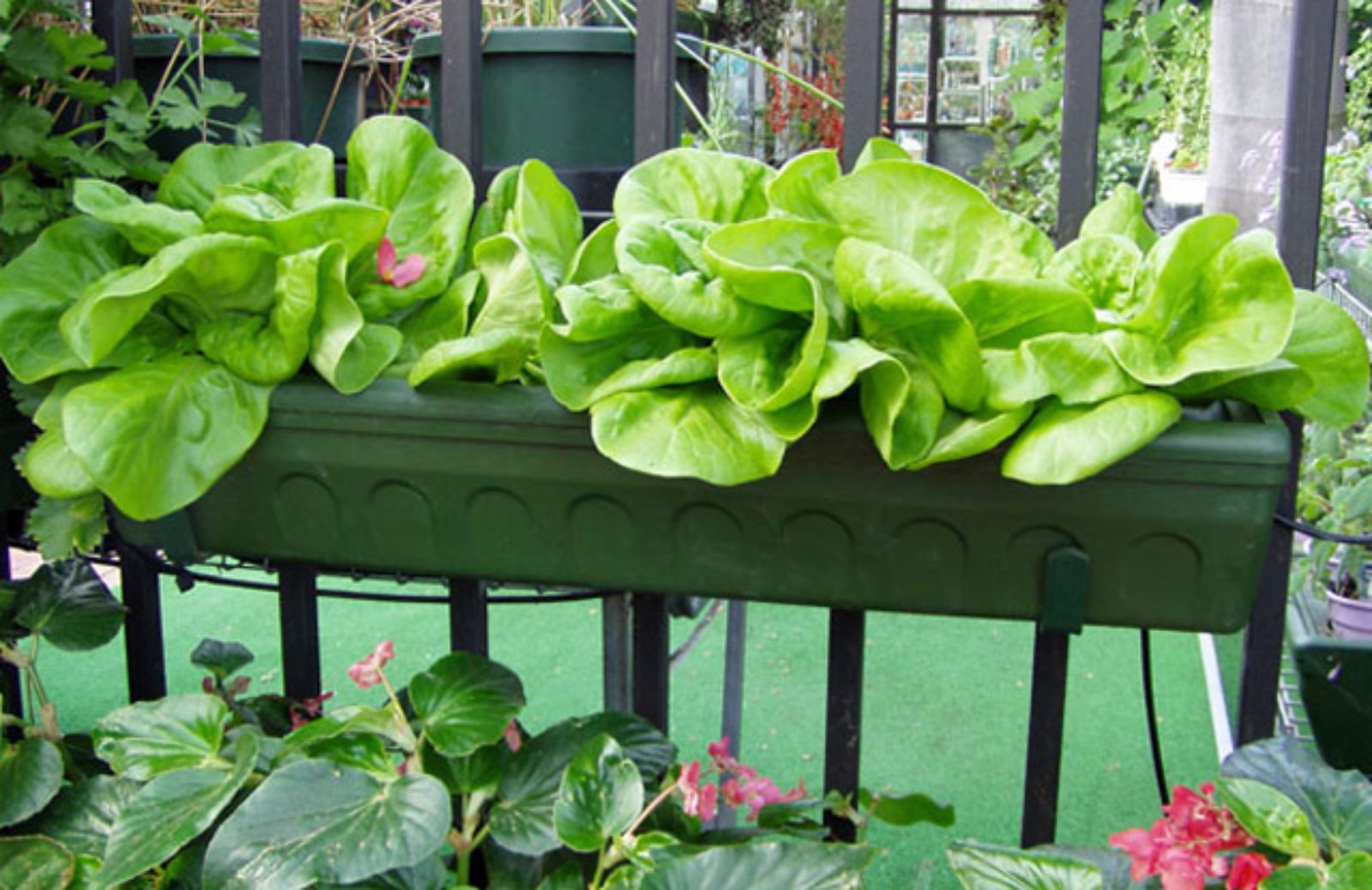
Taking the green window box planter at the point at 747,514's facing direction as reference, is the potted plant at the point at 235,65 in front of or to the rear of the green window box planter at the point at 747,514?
to the rear

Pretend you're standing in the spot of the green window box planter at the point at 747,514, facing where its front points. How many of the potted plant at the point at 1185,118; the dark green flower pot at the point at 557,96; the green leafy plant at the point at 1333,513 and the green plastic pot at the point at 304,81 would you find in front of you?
0

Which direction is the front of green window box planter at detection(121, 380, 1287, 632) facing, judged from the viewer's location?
facing the viewer

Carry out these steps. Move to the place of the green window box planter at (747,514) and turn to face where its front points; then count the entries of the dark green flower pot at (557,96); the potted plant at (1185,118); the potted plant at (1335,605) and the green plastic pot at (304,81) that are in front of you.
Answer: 0

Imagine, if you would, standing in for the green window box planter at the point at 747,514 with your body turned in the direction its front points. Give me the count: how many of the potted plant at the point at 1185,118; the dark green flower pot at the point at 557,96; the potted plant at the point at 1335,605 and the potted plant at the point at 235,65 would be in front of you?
0

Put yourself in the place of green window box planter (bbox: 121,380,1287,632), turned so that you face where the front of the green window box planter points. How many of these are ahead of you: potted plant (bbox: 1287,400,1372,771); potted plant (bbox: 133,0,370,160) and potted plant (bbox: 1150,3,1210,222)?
0

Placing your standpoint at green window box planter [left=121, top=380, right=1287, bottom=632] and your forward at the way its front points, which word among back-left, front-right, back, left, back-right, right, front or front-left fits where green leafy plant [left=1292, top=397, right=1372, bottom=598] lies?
back-left

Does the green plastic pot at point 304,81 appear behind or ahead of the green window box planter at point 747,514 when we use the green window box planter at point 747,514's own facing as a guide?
behind

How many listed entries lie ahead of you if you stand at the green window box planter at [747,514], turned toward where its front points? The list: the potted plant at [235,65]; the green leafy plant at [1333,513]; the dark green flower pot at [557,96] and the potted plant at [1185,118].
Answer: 0

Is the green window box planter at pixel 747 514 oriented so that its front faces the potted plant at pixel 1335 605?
no

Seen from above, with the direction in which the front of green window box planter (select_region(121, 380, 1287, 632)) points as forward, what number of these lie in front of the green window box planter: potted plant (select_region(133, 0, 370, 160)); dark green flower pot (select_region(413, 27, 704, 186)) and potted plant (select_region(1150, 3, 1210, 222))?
0
